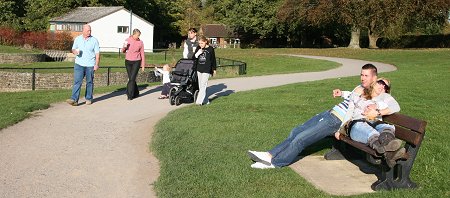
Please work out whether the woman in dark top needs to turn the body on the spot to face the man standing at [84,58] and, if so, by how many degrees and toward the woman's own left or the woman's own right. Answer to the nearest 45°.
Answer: approximately 45° to the woman's own right

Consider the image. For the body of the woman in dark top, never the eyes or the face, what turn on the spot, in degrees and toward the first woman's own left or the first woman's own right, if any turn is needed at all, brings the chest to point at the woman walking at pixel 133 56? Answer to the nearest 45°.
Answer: approximately 90° to the first woman's own right

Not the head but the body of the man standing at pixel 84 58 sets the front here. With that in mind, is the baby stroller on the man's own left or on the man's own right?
on the man's own left

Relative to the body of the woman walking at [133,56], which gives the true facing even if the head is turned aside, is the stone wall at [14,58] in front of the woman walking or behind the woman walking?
behind

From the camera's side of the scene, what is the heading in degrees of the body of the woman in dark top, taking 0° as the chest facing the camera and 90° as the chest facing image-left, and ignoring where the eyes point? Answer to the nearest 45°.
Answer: approximately 45°

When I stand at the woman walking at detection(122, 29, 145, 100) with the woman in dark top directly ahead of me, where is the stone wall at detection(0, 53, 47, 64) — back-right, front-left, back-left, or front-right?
back-left

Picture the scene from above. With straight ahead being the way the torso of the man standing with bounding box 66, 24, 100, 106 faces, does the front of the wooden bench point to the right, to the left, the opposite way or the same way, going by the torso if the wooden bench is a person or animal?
to the right

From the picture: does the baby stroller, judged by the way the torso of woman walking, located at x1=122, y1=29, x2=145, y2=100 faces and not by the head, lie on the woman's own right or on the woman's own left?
on the woman's own left

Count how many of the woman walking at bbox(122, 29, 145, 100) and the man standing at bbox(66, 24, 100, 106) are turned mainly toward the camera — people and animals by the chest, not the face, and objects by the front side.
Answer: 2

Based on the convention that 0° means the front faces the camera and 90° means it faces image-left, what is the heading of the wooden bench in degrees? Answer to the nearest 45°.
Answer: approximately 45°

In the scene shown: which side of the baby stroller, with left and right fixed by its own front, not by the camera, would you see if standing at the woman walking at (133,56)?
right
